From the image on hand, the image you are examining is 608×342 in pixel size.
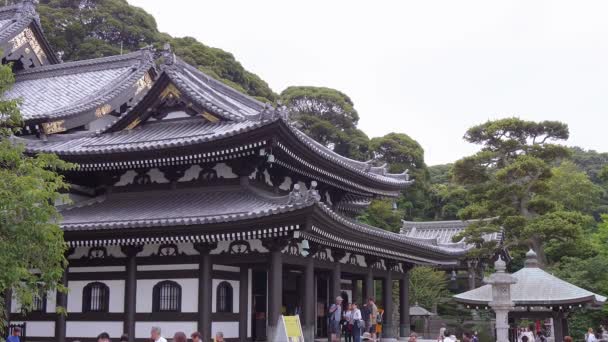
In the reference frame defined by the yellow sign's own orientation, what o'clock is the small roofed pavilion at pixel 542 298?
The small roofed pavilion is roughly at 8 o'clock from the yellow sign.

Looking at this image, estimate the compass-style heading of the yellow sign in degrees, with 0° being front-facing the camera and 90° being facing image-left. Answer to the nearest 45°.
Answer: approximately 0°

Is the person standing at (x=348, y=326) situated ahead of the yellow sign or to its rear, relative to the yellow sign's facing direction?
to the rear

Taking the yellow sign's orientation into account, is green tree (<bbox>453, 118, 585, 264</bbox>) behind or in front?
behind

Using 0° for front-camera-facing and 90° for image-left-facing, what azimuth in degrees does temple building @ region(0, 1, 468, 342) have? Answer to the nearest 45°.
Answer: approximately 315°

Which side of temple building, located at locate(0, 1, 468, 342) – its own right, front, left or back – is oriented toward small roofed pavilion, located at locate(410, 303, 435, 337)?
left

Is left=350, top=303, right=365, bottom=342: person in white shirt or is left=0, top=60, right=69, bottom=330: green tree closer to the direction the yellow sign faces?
the green tree
